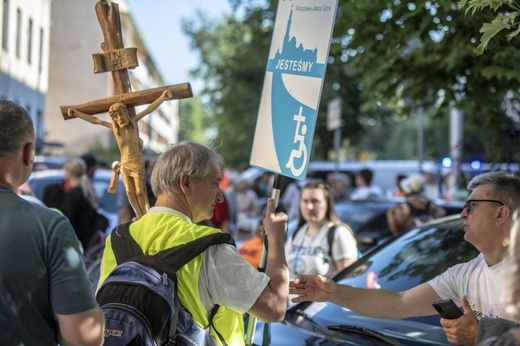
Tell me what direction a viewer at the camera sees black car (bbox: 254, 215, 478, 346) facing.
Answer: facing the viewer and to the left of the viewer

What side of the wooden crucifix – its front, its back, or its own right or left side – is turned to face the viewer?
front

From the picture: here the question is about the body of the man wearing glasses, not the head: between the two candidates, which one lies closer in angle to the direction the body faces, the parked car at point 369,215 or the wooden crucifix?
the wooden crucifix

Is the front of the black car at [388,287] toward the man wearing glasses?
no

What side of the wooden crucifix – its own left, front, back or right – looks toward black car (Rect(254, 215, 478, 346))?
left

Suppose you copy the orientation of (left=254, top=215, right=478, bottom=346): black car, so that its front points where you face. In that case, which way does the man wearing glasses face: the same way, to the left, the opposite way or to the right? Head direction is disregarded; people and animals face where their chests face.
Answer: the same way

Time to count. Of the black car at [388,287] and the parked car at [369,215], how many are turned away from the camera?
0

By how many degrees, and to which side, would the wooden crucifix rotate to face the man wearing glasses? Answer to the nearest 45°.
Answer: approximately 90° to its left

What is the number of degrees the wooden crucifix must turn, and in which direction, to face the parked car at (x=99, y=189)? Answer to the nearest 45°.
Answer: approximately 180°

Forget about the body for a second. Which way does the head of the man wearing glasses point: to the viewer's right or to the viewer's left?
to the viewer's left

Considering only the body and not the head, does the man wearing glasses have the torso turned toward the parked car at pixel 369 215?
no

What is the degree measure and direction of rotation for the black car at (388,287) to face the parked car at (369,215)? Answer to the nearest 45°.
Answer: approximately 135° to its right

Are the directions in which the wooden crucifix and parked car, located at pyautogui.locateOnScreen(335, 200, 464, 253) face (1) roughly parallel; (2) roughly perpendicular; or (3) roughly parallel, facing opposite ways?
roughly perpendicular
